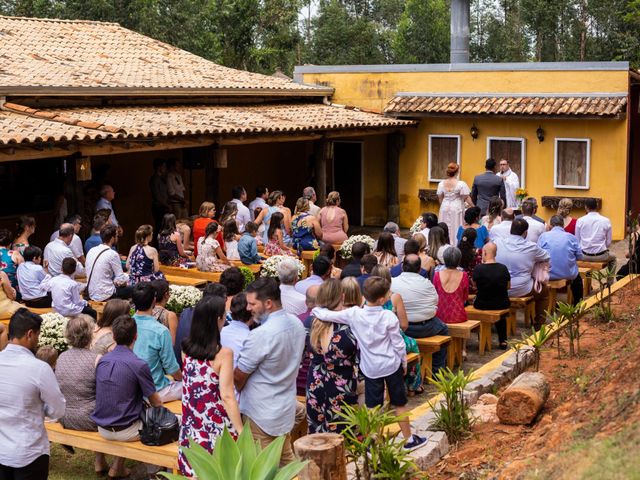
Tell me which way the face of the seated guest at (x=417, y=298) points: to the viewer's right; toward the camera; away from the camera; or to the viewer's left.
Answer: away from the camera

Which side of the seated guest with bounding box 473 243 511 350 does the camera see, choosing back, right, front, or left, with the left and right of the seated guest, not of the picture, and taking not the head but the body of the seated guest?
back

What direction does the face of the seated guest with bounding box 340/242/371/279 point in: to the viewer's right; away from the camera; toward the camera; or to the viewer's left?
away from the camera

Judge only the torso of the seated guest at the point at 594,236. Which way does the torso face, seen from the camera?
away from the camera

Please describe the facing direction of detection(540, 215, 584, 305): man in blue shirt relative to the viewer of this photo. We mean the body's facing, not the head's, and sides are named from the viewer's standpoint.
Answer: facing away from the viewer

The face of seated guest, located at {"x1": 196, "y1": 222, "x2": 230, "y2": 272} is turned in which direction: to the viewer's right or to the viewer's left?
to the viewer's right

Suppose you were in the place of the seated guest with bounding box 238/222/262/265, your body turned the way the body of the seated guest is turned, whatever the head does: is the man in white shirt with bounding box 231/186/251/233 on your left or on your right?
on your left

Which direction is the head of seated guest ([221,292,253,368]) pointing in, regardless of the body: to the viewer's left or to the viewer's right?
to the viewer's right

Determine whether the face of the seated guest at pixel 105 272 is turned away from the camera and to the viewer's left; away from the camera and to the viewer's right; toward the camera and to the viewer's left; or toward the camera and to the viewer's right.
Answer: away from the camera and to the viewer's right

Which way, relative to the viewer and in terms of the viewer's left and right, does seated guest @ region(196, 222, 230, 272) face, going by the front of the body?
facing away from the viewer and to the right of the viewer

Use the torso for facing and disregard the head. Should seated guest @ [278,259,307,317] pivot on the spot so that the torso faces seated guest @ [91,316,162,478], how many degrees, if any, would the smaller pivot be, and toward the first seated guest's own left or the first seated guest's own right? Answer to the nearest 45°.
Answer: approximately 180°

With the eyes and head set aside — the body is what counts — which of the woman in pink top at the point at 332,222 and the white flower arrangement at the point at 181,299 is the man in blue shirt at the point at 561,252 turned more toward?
the woman in pink top

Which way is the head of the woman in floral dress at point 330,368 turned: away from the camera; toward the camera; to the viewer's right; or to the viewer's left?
away from the camera

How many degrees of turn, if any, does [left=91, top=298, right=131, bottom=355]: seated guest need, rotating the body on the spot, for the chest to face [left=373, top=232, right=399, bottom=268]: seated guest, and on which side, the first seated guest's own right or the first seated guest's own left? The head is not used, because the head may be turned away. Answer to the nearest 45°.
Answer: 0° — they already face them

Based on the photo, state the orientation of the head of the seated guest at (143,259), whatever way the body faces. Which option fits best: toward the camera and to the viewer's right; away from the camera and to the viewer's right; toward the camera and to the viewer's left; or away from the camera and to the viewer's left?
away from the camera and to the viewer's right
